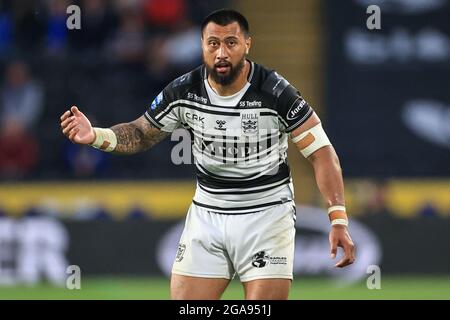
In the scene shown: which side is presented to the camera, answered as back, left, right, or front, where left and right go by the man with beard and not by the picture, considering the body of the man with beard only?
front
